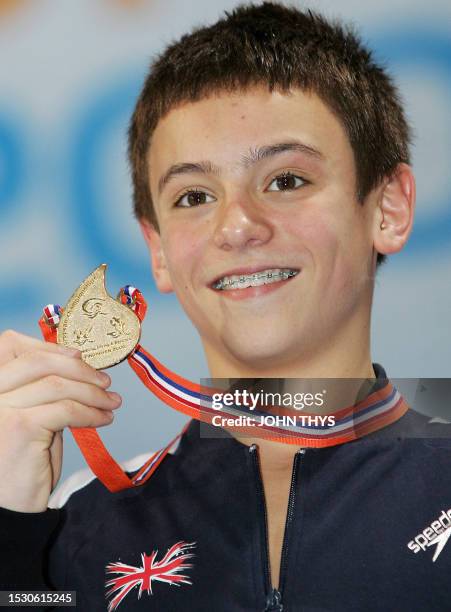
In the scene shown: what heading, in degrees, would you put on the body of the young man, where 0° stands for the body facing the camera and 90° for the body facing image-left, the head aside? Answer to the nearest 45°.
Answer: approximately 0°
